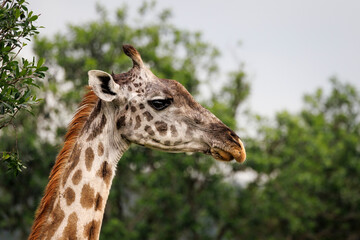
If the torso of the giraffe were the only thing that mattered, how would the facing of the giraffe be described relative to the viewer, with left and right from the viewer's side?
facing to the right of the viewer

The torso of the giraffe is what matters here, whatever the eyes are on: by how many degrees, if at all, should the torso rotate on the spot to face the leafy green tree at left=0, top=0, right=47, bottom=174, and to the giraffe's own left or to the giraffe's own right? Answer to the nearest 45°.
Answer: approximately 180°
